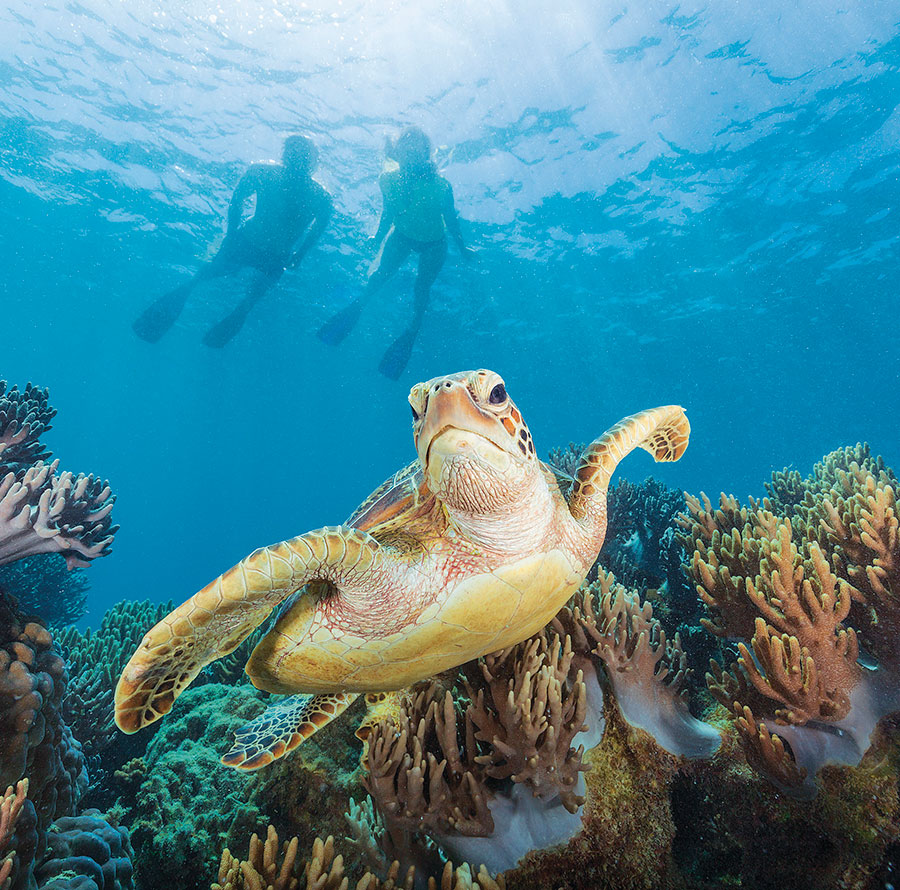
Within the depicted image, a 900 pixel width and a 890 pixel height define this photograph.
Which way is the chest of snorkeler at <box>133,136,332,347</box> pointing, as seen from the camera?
toward the camera

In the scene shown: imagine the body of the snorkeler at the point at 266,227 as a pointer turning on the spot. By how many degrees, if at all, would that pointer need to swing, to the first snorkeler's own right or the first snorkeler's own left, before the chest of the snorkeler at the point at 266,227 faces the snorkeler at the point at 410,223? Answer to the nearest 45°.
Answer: approximately 90° to the first snorkeler's own left
